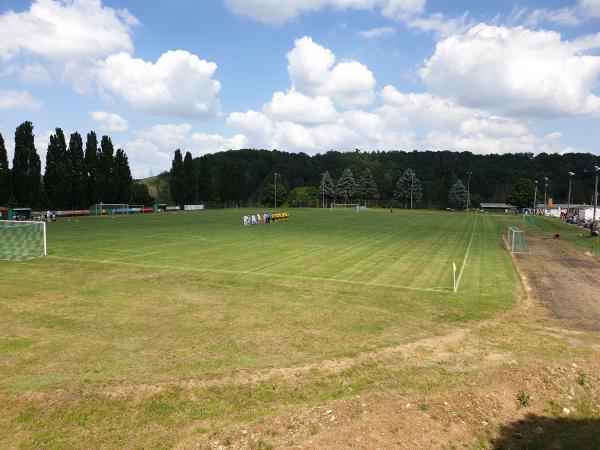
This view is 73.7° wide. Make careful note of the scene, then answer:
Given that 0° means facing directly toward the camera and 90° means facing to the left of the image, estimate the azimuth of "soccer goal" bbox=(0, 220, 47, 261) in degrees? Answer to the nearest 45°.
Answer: approximately 225°
